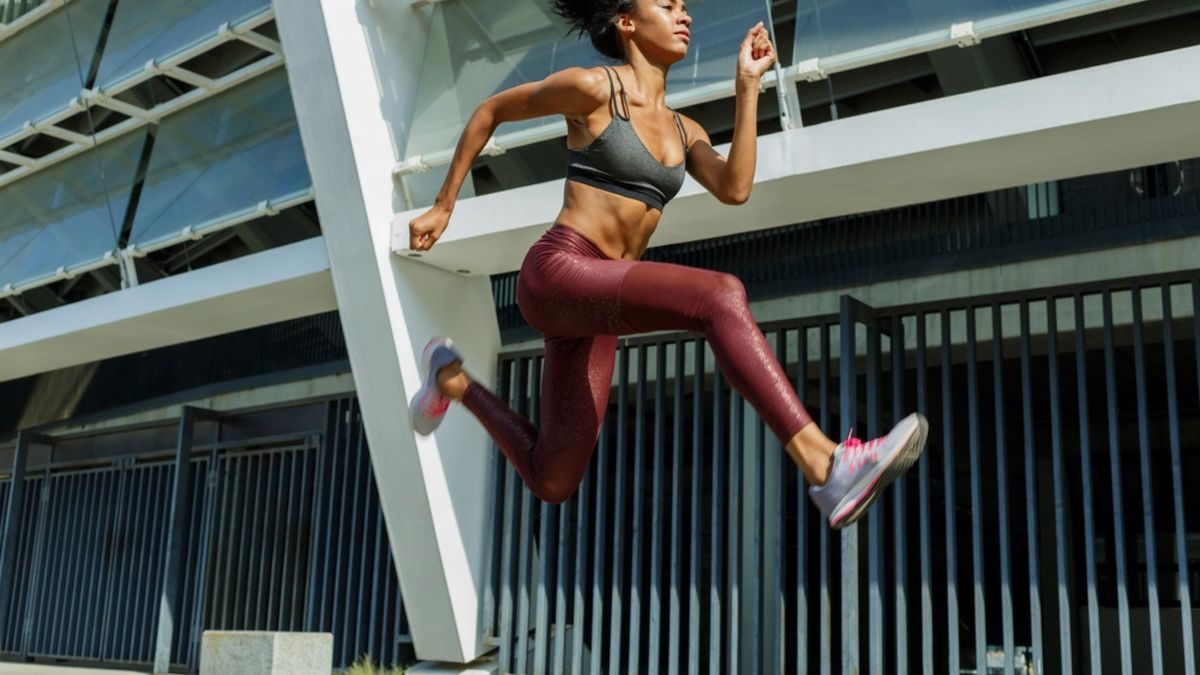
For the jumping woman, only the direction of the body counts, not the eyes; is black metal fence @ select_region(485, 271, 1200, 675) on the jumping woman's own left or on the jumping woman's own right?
on the jumping woman's own left

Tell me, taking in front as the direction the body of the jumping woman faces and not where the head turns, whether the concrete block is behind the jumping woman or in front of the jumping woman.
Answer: behind

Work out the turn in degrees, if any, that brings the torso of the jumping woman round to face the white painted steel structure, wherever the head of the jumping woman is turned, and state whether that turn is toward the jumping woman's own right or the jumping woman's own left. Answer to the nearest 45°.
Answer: approximately 135° to the jumping woman's own left

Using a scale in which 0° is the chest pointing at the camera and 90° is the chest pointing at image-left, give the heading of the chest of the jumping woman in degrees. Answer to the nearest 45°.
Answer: approximately 315°

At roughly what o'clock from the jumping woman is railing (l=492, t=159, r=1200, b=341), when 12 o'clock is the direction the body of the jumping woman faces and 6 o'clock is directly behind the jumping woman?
The railing is roughly at 8 o'clock from the jumping woman.

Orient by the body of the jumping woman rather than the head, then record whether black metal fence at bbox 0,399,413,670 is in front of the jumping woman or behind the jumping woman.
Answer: behind
